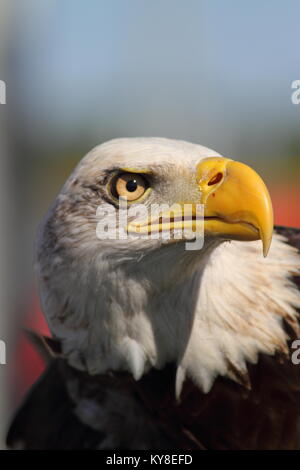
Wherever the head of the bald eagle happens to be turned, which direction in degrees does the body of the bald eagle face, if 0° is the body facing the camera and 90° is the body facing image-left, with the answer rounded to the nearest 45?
approximately 315°
